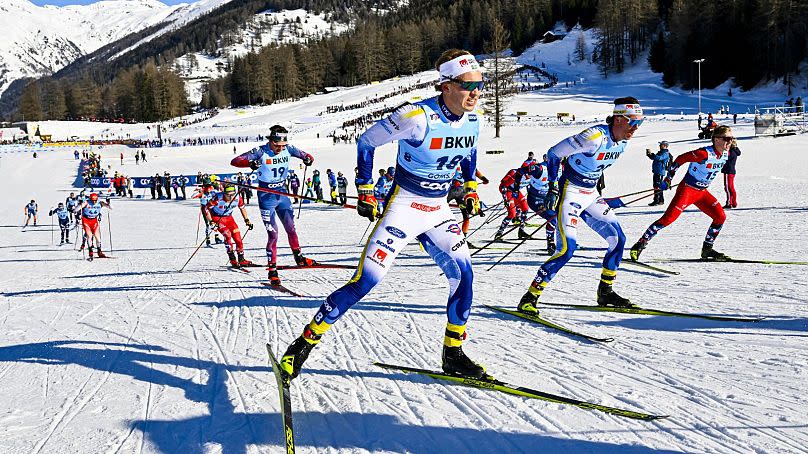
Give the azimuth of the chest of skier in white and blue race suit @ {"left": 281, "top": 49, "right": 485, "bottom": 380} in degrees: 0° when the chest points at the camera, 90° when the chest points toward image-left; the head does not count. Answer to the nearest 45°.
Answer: approximately 315°

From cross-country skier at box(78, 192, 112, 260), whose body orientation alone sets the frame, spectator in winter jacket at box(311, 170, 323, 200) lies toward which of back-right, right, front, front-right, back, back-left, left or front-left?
back-left

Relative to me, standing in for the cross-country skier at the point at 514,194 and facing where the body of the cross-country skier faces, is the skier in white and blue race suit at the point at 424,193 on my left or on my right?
on my right

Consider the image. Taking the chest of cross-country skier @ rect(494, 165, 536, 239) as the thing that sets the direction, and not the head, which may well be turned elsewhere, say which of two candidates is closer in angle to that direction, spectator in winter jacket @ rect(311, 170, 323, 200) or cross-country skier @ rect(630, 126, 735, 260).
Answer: the cross-country skier

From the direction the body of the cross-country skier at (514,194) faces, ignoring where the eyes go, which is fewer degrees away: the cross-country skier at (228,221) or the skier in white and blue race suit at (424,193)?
the skier in white and blue race suit

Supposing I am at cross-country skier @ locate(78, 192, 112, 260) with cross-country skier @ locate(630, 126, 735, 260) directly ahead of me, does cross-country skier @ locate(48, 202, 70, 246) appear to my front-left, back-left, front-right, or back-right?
back-left

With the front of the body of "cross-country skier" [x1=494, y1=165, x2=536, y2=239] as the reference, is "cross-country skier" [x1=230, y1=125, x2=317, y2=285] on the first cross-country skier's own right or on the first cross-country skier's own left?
on the first cross-country skier's own right

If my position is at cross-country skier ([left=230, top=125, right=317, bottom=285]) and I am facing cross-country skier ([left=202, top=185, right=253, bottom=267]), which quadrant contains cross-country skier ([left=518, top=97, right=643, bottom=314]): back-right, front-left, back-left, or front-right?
back-right
